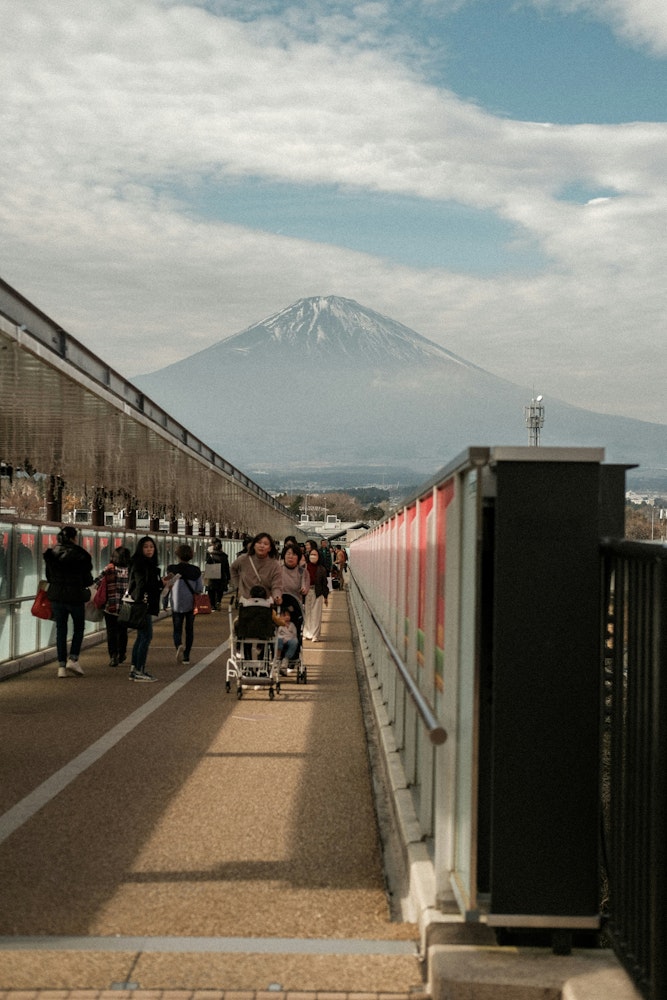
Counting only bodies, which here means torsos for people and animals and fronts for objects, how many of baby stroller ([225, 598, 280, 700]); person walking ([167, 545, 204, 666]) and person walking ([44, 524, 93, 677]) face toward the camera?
1

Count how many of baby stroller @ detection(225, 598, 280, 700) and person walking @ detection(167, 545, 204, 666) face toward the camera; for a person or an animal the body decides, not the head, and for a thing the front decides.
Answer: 1

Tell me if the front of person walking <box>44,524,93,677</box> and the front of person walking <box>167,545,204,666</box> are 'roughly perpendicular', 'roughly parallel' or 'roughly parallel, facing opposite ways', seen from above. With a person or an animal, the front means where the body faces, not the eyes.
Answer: roughly parallel

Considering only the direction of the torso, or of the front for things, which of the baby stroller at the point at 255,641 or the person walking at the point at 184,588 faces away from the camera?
the person walking

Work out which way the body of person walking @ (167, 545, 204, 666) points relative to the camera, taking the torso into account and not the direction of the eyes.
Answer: away from the camera

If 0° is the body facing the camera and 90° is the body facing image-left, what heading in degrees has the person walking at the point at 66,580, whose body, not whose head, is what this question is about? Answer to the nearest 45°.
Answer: approximately 180°

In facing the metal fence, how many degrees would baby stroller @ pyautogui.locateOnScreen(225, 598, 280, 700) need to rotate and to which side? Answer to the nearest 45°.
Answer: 0° — it already faces it

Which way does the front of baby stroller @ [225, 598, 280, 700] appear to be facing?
toward the camera

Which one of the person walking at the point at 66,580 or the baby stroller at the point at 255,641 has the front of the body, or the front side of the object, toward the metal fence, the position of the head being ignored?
the baby stroller

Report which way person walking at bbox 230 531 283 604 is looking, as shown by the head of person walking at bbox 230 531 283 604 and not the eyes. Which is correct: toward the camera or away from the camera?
toward the camera

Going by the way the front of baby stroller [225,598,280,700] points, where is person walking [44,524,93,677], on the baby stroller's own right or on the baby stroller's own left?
on the baby stroller's own right

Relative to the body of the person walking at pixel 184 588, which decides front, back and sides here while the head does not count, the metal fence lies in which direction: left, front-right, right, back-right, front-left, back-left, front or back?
back
